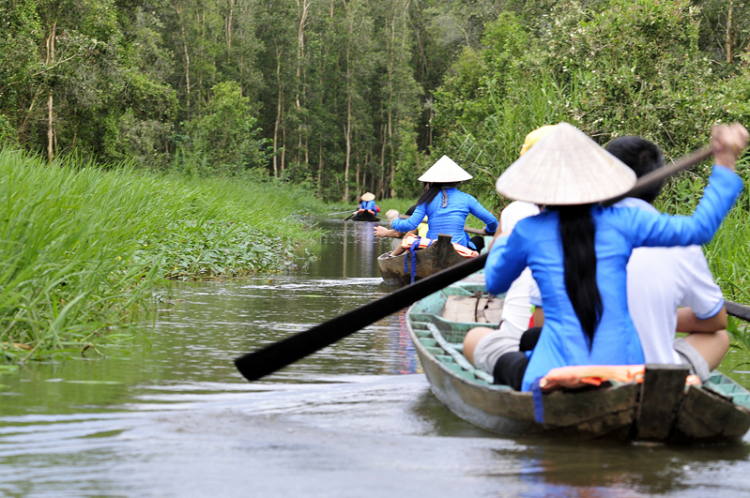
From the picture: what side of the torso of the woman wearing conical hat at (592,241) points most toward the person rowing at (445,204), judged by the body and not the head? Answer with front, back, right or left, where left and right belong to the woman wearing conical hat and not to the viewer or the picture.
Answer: front

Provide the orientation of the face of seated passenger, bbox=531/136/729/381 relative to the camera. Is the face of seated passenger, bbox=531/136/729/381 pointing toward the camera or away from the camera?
away from the camera

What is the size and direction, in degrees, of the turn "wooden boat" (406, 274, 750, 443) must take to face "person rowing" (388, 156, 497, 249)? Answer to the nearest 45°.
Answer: approximately 45° to its right

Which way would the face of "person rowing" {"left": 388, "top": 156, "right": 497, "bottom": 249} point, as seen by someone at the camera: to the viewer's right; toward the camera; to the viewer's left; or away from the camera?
away from the camera

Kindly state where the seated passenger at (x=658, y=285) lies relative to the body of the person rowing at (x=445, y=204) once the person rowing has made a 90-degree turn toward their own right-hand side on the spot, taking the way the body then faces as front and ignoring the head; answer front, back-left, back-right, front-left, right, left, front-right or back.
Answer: right

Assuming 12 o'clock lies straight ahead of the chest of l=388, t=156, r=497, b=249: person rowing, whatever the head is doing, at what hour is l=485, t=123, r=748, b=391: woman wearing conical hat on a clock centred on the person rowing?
The woman wearing conical hat is roughly at 6 o'clock from the person rowing.

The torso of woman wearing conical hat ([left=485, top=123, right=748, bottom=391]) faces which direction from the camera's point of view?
away from the camera

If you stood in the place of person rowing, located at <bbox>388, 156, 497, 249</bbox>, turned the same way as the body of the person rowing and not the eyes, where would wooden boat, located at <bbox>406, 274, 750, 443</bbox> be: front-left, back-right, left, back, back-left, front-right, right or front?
back

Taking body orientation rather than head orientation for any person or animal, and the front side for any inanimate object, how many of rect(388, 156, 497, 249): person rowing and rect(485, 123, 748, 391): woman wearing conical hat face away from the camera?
2

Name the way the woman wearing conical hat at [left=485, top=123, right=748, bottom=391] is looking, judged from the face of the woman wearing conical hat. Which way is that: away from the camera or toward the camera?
away from the camera

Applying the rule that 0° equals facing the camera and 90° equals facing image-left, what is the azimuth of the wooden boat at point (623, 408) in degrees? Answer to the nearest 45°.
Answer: approximately 135°

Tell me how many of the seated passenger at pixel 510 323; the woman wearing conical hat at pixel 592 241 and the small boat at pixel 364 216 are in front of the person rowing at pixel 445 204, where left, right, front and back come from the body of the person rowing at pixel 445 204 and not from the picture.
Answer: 1

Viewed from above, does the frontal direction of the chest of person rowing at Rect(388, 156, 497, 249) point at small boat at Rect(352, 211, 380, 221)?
yes

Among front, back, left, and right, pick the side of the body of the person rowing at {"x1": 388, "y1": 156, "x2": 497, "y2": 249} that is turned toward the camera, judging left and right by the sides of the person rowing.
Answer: back
